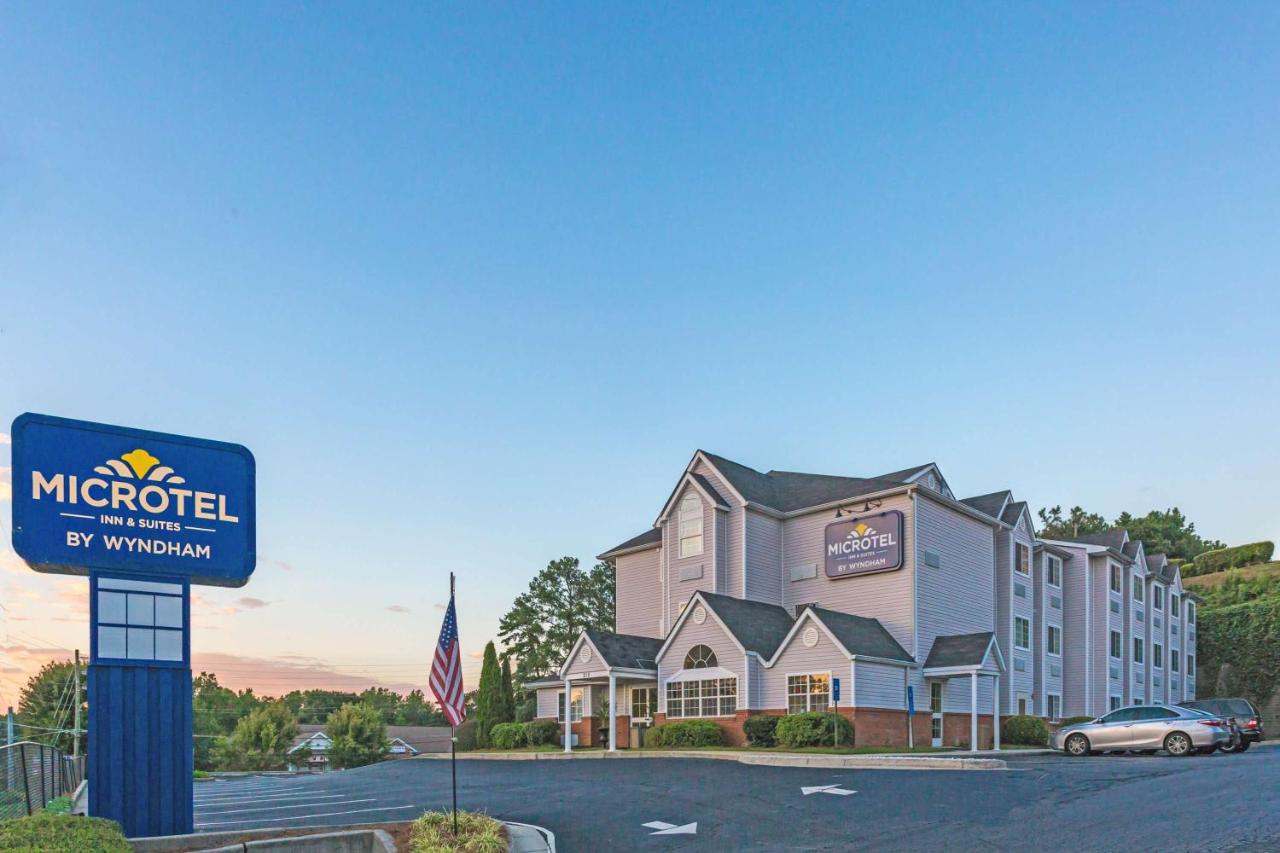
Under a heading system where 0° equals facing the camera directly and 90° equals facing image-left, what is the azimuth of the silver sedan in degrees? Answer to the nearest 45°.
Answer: approximately 90°

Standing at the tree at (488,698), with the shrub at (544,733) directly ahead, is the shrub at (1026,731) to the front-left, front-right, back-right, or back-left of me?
front-left

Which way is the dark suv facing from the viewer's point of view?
to the viewer's left

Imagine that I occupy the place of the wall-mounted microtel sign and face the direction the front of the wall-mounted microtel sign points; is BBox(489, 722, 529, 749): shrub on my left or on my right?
on my right

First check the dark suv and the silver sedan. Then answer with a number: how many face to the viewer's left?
2

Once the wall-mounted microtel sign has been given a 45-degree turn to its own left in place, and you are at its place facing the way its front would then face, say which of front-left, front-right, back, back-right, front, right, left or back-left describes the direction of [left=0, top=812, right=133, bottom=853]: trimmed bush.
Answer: front

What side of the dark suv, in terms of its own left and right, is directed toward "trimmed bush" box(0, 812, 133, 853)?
left

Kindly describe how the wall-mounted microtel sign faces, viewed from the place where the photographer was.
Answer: facing the viewer and to the left of the viewer

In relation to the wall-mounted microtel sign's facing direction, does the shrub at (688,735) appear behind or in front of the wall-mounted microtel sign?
in front
